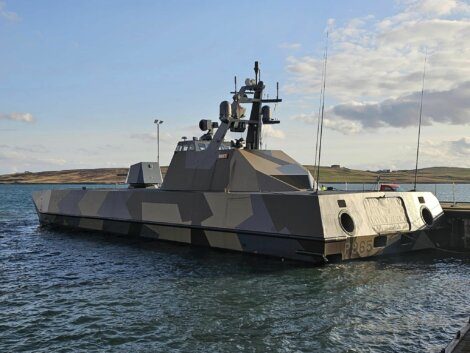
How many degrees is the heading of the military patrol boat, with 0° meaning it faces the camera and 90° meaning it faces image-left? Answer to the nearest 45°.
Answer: approximately 135°
